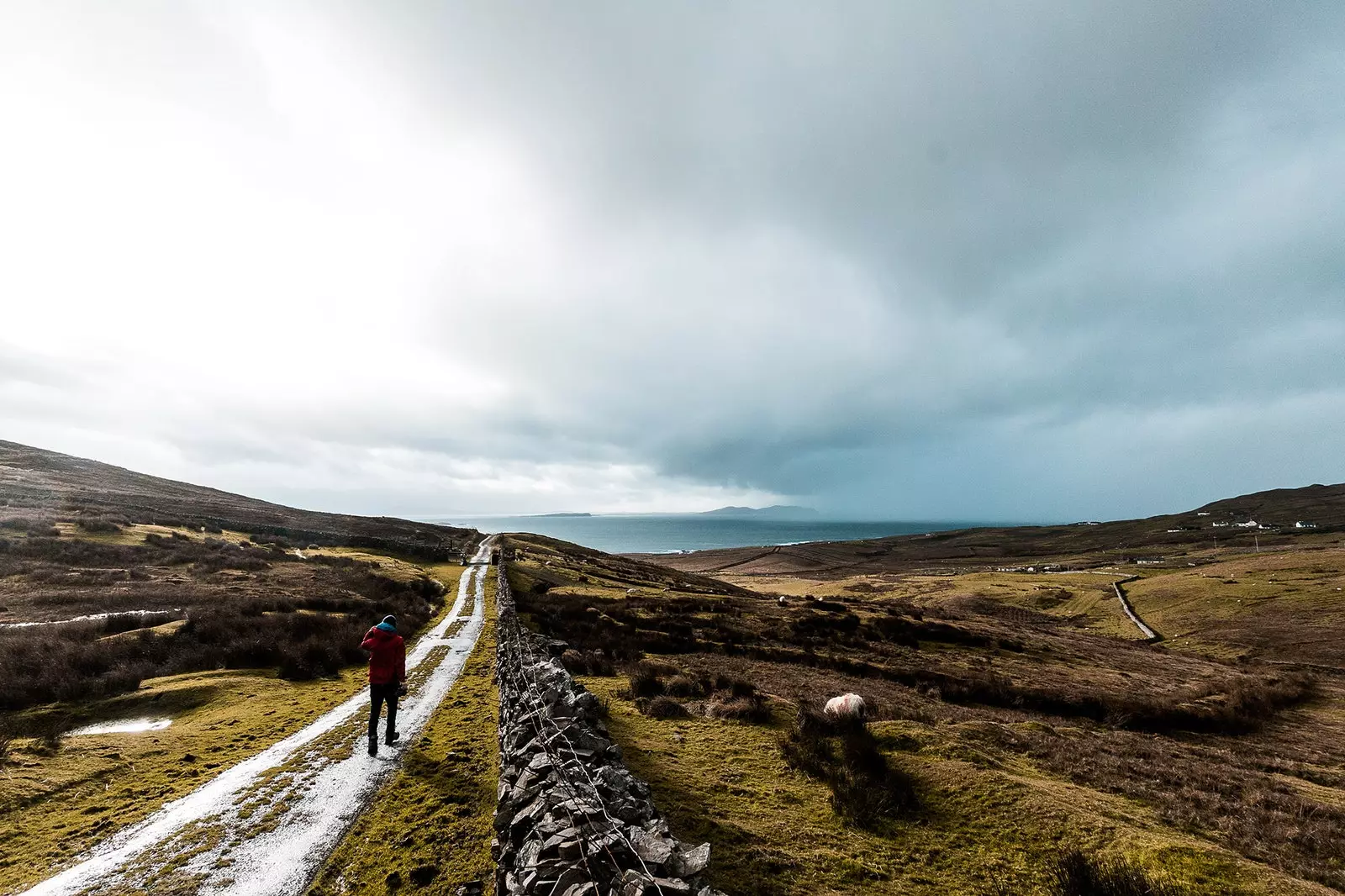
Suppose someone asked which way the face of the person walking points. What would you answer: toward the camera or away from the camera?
away from the camera

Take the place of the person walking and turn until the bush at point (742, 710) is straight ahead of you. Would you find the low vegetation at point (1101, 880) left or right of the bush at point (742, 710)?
right

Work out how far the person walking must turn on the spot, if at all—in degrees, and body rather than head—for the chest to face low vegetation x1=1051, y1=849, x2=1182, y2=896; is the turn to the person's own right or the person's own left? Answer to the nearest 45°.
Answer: approximately 135° to the person's own right

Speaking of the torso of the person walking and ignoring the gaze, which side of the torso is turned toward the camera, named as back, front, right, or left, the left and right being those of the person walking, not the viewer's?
back
